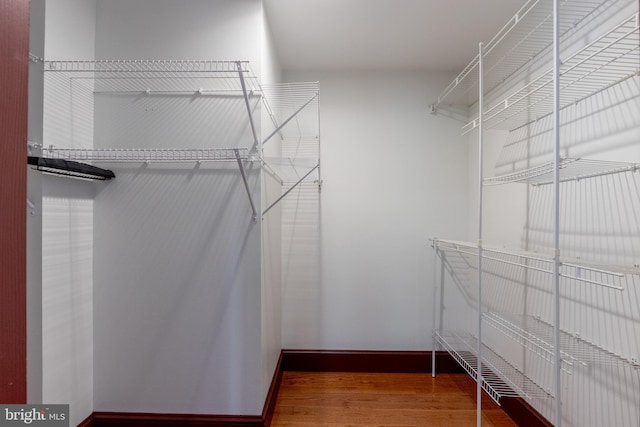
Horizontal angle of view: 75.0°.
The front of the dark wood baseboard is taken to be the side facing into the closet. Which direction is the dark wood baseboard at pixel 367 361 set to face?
toward the camera

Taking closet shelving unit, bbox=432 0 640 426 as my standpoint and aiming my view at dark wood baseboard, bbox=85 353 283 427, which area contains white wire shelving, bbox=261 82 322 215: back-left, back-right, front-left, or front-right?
front-right

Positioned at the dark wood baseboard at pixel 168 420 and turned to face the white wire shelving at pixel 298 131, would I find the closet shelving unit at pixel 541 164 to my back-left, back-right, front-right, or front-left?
front-right
